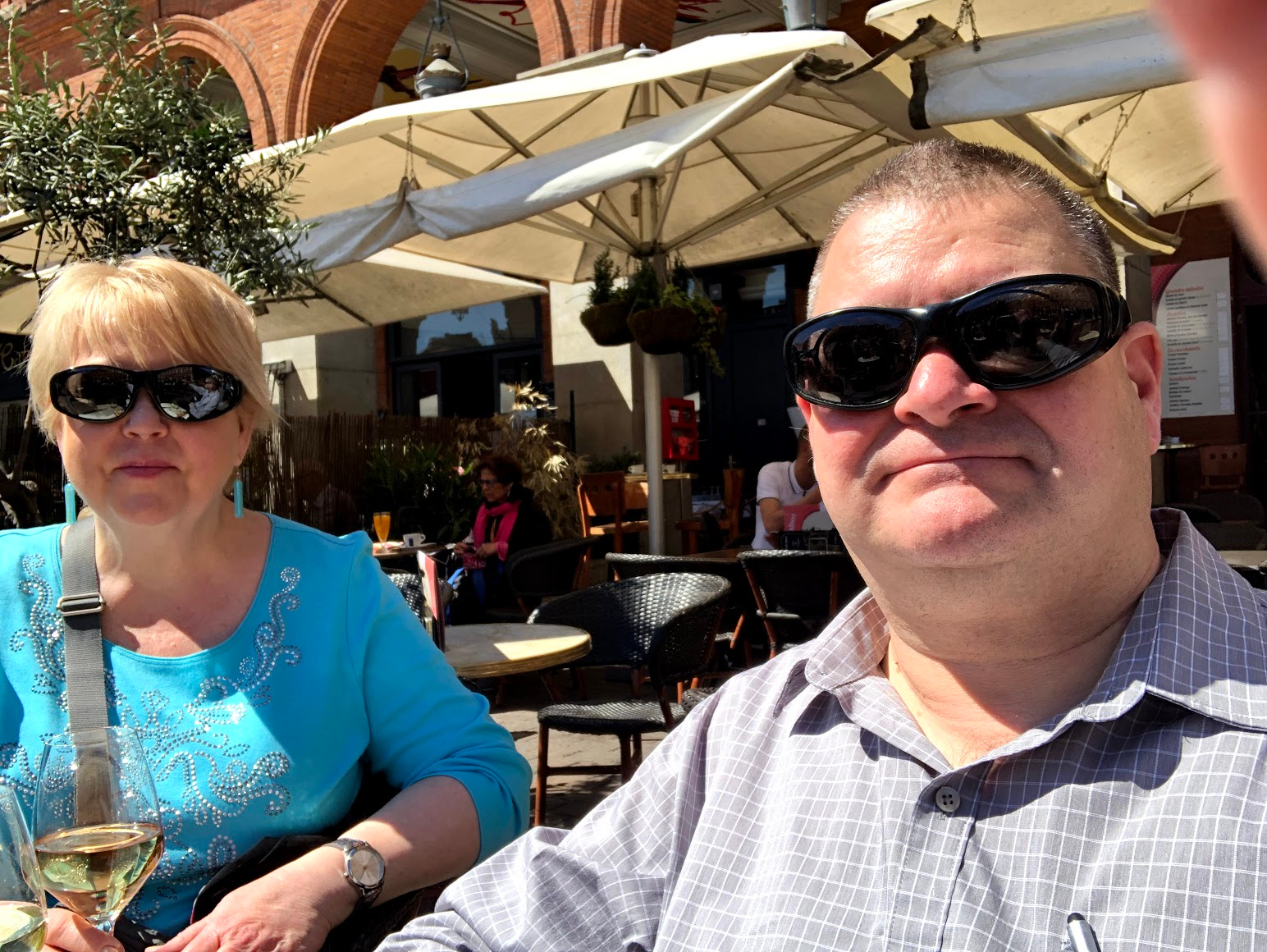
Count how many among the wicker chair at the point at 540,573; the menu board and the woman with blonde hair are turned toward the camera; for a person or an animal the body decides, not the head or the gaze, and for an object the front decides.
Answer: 2

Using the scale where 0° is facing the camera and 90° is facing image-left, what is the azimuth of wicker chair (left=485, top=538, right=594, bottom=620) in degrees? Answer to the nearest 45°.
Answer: approximately 90°

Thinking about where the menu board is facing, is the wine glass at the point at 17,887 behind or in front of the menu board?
in front

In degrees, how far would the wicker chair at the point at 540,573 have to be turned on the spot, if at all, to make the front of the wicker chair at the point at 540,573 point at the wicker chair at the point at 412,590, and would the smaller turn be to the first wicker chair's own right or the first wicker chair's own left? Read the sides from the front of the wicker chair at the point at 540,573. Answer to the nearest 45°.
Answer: approximately 90° to the first wicker chair's own left

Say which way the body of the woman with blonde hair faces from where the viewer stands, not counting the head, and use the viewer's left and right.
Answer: facing the viewer

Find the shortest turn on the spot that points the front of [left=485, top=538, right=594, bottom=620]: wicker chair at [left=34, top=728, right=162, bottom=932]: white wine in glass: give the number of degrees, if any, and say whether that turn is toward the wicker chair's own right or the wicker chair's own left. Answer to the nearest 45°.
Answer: approximately 90° to the wicker chair's own left

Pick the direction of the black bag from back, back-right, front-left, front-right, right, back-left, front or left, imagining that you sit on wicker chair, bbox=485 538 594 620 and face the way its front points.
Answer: left

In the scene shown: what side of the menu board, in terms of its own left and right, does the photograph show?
front
